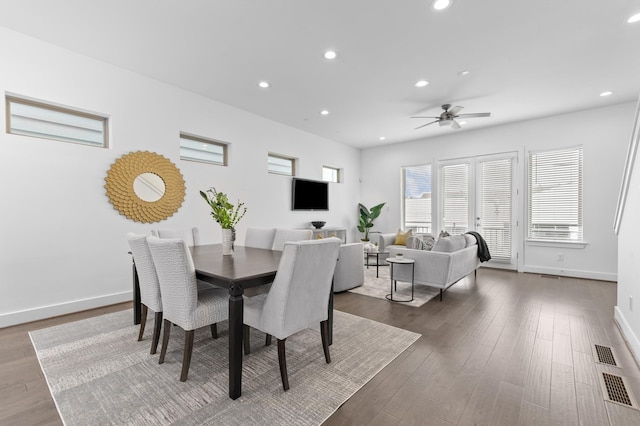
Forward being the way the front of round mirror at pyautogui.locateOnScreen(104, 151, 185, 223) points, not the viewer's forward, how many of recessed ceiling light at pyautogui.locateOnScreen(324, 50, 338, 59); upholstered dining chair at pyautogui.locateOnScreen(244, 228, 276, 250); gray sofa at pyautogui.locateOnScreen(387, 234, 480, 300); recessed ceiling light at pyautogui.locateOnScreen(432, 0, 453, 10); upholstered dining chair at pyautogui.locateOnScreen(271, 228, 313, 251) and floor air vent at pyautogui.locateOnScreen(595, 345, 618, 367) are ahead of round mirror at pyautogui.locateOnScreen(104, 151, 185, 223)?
6

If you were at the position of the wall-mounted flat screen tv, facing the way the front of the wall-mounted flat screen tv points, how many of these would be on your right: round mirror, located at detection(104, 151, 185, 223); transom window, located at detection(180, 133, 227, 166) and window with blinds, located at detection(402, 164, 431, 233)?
2

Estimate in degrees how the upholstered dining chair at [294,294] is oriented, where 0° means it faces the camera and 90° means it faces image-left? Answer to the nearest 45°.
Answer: approximately 135°

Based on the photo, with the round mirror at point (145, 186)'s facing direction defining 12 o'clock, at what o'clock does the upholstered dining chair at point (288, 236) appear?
The upholstered dining chair is roughly at 12 o'clock from the round mirror.

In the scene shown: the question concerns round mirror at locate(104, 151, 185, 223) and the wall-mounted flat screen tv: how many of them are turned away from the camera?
0

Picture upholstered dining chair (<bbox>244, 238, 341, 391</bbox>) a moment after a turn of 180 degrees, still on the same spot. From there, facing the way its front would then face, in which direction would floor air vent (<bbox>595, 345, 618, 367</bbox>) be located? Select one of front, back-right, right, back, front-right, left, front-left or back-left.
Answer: front-left

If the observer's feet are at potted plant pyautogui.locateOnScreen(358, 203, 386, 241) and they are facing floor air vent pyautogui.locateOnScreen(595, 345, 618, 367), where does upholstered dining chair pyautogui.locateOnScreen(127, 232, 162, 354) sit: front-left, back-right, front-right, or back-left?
front-right

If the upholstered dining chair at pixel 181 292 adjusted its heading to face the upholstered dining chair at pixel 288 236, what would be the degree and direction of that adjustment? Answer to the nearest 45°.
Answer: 0° — it already faces it

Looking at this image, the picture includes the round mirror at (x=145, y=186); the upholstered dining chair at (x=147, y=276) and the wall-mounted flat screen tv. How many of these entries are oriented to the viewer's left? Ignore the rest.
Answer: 0

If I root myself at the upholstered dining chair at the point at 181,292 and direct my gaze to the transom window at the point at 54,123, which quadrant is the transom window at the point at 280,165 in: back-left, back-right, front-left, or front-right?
front-right

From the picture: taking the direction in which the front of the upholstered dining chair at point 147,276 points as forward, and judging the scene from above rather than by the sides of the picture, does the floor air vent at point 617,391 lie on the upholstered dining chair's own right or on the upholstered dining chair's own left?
on the upholstered dining chair's own right

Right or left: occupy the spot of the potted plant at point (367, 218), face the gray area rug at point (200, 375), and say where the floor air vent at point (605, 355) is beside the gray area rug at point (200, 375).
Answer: left

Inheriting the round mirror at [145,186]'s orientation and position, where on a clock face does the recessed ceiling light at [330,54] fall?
The recessed ceiling light is roughly at 12 o'clock from the round mirror.

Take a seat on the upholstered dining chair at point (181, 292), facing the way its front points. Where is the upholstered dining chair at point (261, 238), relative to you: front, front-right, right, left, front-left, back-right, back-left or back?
front

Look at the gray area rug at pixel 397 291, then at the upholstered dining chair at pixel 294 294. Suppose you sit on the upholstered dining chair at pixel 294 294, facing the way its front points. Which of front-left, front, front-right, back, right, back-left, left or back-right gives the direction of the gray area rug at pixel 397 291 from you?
right
